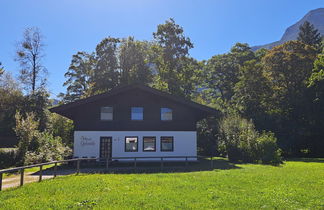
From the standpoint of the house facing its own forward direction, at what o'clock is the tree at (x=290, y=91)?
The tree is roughly at 8 o'clock from the house.

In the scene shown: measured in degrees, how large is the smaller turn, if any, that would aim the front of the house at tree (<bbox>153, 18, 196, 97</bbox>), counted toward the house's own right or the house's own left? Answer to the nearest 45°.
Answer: approximately 180°

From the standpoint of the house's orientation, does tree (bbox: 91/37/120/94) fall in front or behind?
behind

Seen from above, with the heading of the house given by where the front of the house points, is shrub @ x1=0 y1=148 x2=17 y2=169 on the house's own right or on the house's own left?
on the house's own right

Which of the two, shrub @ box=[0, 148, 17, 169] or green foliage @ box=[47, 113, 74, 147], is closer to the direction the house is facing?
the shrub

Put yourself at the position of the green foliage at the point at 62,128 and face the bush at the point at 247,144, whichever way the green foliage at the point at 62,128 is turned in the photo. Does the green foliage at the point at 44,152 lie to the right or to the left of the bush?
right

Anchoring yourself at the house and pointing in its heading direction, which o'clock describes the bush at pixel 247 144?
The bush is roughly at 9 o'clock from the house.

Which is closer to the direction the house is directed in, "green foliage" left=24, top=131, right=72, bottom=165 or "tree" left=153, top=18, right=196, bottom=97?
the green foliage

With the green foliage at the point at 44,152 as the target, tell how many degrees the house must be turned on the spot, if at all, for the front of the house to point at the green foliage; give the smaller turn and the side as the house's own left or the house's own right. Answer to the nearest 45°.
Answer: approximately 90° to the house's own right

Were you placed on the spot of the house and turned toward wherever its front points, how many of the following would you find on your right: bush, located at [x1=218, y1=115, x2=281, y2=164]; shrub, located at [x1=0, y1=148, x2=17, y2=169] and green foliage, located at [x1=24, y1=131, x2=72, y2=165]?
2

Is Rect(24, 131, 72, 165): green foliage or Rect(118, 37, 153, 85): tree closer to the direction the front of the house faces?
the green foliage

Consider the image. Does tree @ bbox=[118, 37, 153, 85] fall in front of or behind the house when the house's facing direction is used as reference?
behind
